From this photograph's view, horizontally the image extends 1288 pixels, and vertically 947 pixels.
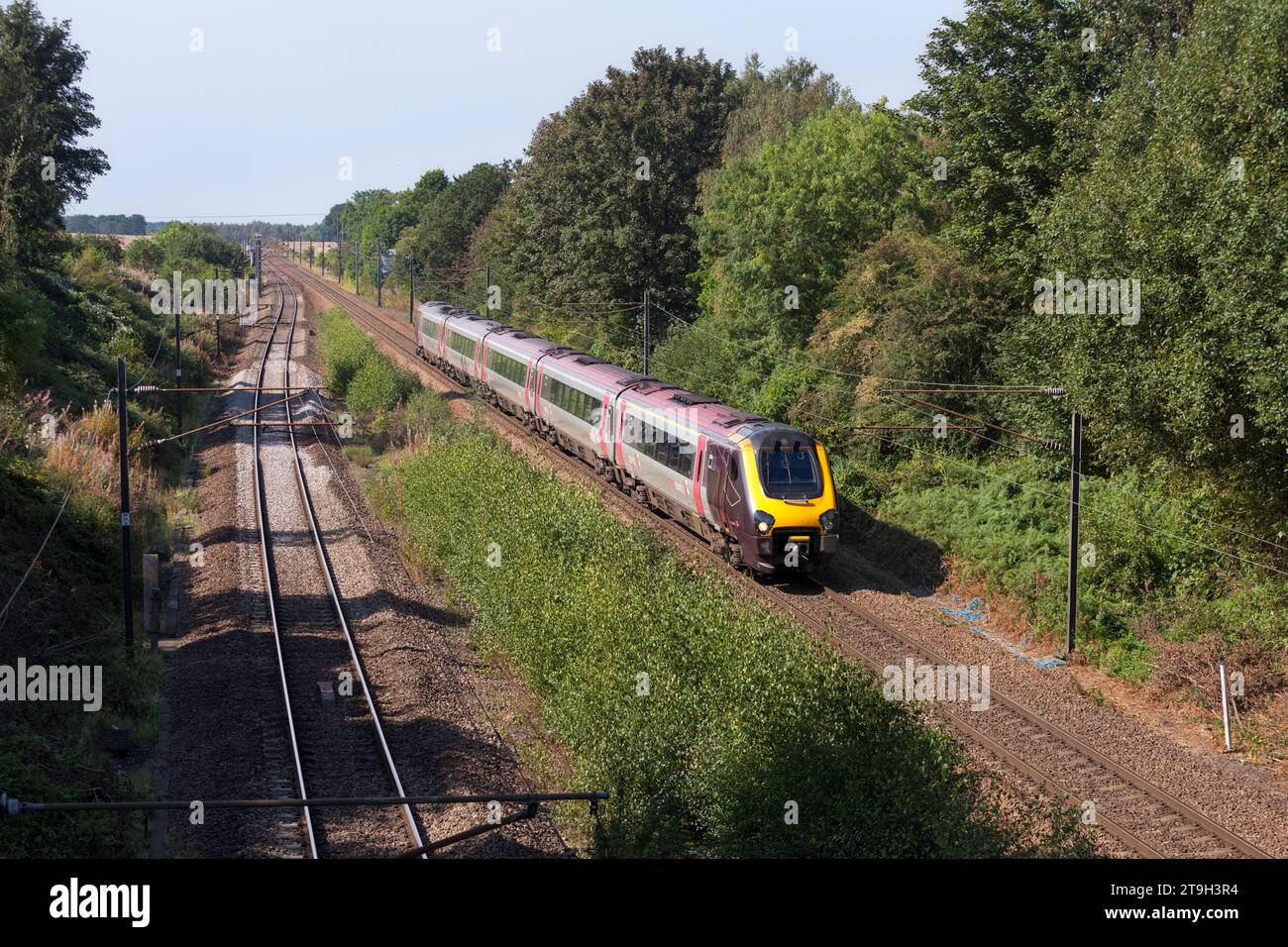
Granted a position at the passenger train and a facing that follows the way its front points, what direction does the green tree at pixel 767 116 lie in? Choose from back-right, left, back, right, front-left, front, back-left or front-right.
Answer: back-left

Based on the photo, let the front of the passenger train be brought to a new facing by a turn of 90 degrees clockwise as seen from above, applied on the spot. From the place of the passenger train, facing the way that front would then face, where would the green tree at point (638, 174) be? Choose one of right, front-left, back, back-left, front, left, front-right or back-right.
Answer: back-right

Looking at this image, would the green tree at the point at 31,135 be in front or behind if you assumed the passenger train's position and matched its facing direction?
behind

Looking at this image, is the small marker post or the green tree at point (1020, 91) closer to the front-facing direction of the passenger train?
the small marker post

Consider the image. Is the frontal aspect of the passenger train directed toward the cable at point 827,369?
no

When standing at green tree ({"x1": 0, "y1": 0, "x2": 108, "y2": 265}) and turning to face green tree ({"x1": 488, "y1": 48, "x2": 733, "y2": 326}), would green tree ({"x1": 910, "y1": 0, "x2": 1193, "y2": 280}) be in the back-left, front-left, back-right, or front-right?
front-right

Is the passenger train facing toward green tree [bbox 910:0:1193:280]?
no

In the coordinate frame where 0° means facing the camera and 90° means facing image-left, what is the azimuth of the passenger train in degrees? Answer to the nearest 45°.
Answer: approximately 315°
